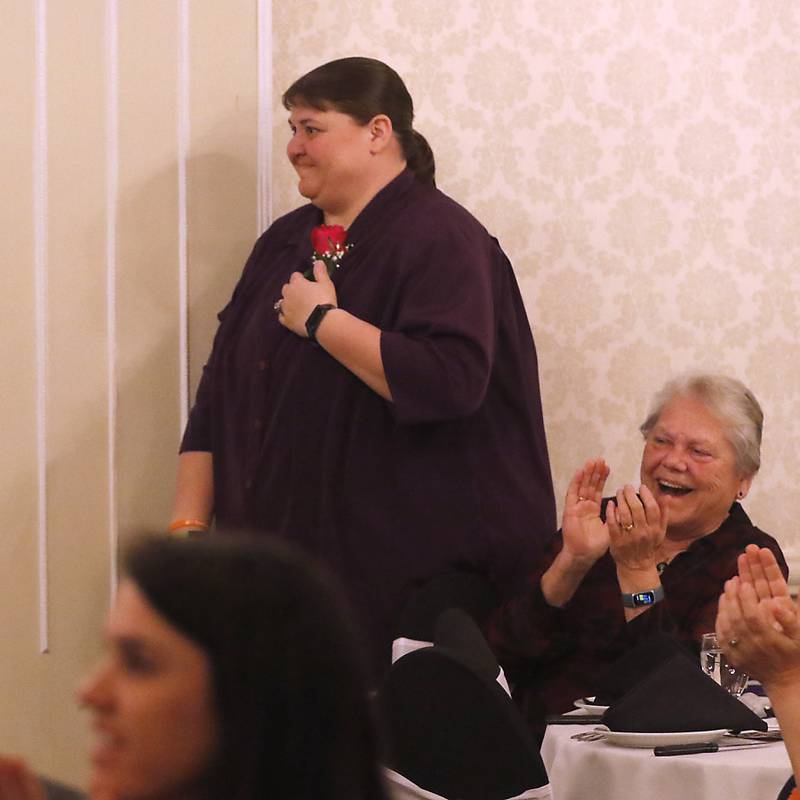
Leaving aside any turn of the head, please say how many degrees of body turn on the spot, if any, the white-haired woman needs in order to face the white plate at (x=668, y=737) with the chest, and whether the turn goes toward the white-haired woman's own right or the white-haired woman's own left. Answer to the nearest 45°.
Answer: approximately 45° to the white-haired woman's own left

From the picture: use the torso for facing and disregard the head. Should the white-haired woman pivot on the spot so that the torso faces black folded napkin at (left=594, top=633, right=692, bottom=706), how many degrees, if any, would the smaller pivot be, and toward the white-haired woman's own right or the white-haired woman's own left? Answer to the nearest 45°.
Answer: approximately 45° to the white-haired woman's own left

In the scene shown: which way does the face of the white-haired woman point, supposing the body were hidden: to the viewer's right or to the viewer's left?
to the viewer's left

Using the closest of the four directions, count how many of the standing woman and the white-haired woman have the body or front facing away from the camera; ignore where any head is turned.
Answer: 0

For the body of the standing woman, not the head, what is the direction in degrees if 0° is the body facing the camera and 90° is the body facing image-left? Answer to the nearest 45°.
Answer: approximately 45°

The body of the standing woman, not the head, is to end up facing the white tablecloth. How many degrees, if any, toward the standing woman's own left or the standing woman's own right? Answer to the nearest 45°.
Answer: approximately 45° to the standing woman's own left

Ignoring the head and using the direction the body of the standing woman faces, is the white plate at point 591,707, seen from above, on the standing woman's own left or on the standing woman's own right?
on the standing woman's own left

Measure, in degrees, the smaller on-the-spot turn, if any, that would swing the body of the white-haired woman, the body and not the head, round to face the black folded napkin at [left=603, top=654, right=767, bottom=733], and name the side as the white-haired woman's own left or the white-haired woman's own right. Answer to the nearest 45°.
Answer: approximately 45° to the white-haired woman's own left

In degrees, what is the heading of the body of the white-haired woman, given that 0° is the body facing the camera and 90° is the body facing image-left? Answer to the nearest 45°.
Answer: approximately 45°

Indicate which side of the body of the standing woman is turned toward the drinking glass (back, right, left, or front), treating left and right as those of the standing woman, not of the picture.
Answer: left
